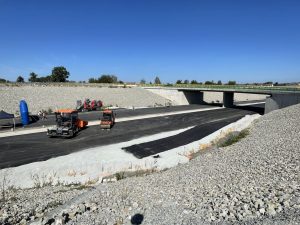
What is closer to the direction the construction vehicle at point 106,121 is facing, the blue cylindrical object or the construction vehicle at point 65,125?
the construction vehicle

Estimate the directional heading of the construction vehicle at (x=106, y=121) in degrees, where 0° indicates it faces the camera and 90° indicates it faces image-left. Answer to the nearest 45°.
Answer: approximately 45°

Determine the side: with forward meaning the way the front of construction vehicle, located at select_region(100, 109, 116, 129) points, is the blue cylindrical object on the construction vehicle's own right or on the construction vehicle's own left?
on the construction vehicle's own right
